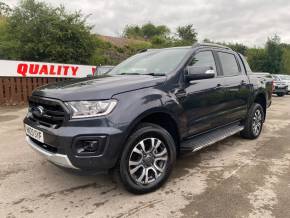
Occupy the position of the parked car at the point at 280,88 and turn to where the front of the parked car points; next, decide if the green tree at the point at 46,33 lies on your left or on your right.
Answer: on your right

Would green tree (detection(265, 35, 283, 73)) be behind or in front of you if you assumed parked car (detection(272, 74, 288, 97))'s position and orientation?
behind

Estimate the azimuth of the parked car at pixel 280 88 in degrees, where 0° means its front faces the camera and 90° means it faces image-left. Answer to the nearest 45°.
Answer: approximately 315°

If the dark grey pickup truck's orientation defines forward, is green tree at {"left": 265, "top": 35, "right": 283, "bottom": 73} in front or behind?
behind

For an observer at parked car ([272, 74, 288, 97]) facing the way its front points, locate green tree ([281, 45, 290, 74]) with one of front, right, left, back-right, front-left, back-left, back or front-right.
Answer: back-left

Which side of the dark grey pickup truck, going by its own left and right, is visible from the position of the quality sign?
right

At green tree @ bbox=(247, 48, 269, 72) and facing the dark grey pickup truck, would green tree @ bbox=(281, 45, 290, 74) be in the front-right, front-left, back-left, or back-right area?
back-left

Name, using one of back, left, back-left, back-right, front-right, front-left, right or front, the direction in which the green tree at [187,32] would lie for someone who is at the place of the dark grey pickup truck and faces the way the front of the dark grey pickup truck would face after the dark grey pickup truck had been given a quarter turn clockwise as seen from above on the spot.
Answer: front-right

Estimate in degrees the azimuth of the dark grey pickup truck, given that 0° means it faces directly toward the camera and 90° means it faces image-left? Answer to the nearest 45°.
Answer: approximately 45°

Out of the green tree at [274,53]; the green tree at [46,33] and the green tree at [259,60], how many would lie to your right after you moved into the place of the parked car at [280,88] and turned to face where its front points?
1
